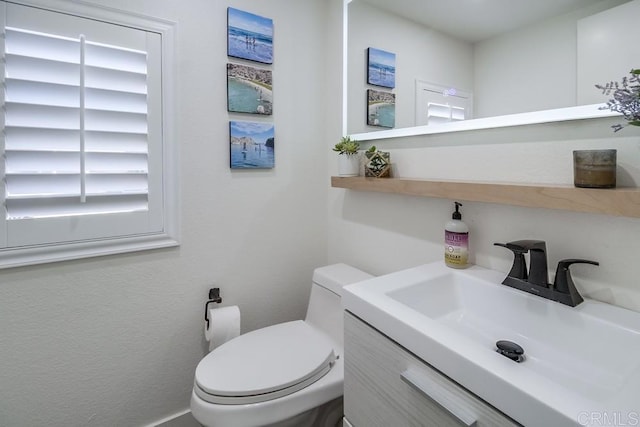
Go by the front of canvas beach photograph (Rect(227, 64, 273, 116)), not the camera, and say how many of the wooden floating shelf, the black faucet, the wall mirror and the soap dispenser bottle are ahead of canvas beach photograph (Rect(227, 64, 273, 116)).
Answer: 4

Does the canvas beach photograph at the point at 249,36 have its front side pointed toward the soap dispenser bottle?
yes

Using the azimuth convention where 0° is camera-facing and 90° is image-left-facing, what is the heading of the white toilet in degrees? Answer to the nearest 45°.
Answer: approximately 45°

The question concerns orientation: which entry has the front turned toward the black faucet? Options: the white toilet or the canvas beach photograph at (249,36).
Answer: the canvas beach photograph
